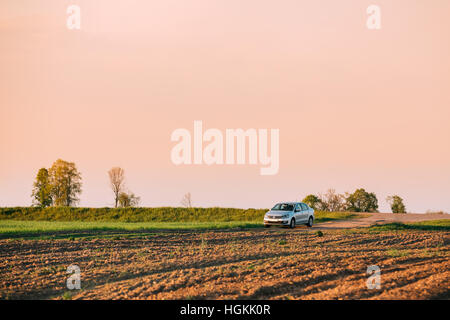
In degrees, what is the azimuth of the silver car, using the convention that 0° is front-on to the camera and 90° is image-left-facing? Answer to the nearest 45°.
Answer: approximately 45°
